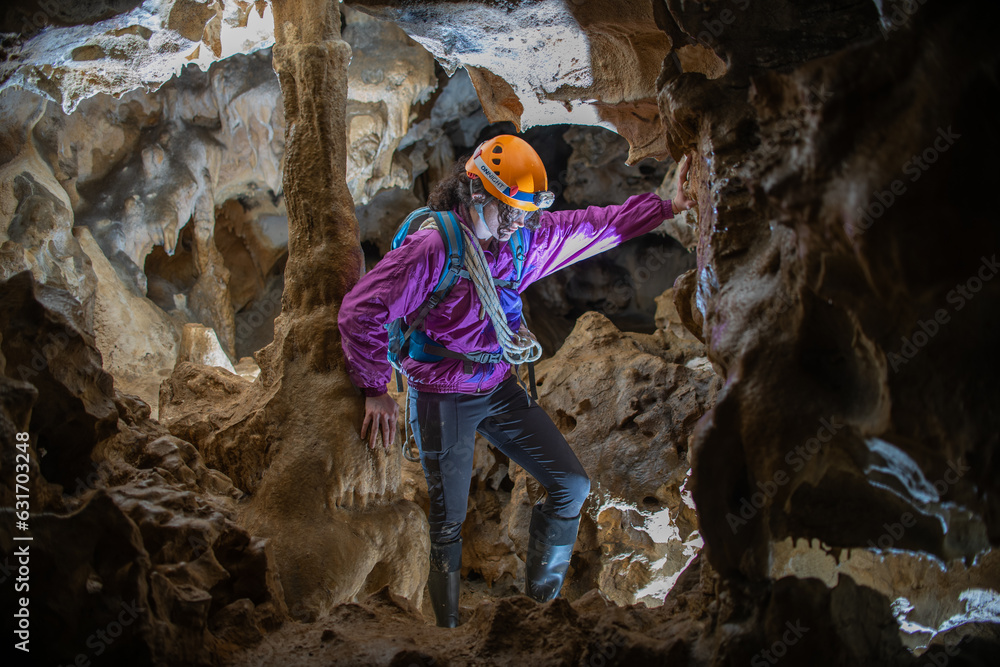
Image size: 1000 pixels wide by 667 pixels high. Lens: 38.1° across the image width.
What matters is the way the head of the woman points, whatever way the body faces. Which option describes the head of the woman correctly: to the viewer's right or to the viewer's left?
to the viewer's right

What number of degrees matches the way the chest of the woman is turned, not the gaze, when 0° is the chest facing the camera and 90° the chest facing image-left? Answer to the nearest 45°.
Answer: approximately 315°
